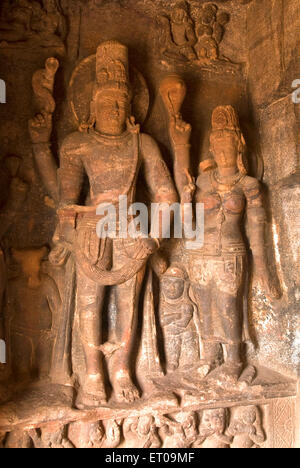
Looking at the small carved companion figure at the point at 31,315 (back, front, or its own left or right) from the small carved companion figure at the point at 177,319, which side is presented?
left

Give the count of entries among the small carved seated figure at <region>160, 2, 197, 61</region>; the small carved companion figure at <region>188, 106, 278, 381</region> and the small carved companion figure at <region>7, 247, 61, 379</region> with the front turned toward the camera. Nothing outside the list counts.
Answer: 3

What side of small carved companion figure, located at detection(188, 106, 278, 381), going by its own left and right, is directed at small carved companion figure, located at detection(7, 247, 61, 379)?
right

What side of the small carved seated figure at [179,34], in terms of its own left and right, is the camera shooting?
front

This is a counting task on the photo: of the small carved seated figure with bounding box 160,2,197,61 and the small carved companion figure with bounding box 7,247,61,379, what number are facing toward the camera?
2

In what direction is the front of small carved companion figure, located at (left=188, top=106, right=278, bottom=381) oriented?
toward the camera

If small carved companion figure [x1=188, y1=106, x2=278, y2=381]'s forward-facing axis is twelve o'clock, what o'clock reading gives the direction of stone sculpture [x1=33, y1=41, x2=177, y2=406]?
The stone sculpture is roughly at 2 o'clock from the small carved companion figure.

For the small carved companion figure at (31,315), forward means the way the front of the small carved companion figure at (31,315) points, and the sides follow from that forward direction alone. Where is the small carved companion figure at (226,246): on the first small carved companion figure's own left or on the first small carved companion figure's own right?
on the first small carved companion figure's own left

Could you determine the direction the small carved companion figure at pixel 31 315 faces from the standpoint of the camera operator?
facing the viewer
